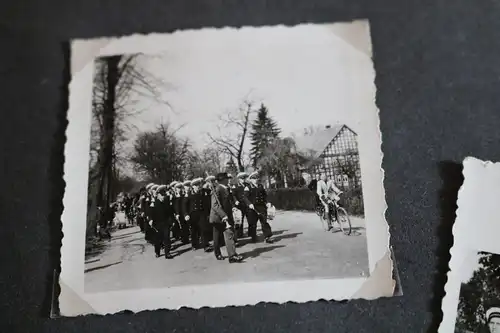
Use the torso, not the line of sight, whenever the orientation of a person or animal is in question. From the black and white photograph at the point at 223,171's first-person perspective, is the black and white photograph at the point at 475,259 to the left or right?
on its left

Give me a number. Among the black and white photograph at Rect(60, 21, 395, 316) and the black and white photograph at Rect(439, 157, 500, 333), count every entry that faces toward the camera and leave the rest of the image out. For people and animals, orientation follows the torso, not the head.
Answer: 2

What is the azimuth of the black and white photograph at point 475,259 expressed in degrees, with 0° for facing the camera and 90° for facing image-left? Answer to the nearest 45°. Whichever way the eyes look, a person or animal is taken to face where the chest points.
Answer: approximately 0°

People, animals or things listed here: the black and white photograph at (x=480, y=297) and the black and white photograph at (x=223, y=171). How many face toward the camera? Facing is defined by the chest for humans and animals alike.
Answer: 2

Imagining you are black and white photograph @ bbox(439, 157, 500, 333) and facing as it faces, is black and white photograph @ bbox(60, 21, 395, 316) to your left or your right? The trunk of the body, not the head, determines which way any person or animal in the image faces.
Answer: on your right
